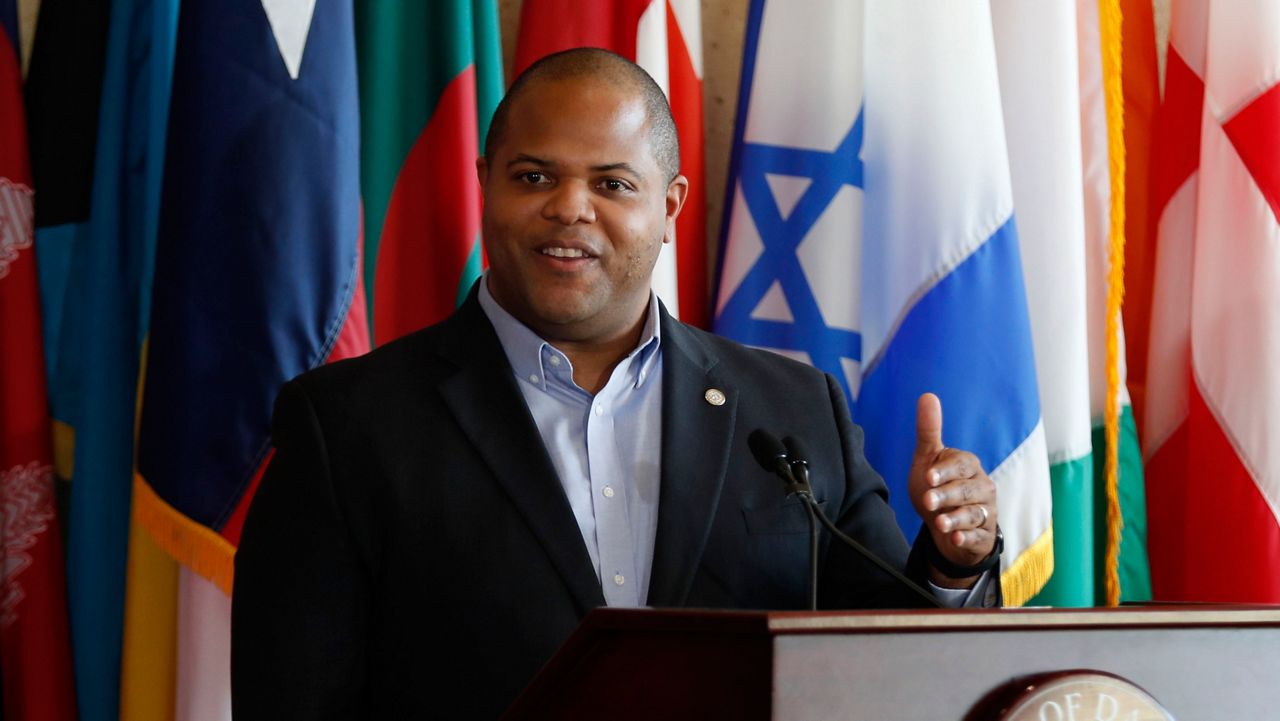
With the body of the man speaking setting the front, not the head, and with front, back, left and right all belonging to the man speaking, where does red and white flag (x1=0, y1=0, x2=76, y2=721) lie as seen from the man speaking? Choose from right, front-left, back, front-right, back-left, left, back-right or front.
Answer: back-right

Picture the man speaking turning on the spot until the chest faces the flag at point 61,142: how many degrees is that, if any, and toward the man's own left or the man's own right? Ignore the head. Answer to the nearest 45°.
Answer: approximately 135° to the man's own right

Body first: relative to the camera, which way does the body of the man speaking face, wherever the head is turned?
toward the camera
